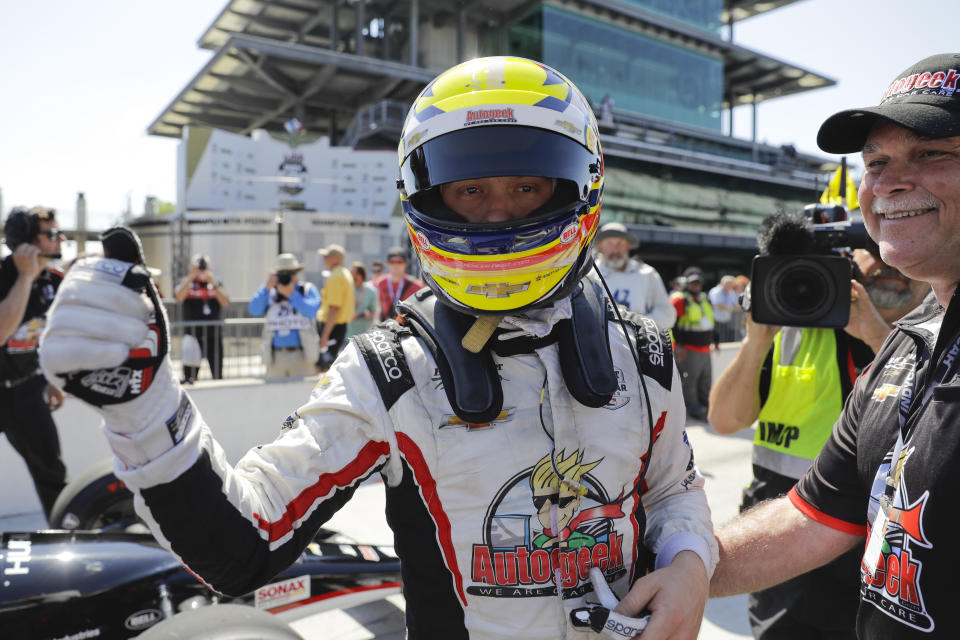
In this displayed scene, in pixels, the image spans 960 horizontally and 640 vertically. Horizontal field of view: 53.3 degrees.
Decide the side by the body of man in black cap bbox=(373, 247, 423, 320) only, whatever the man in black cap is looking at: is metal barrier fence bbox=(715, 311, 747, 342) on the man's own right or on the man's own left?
on the man's own left

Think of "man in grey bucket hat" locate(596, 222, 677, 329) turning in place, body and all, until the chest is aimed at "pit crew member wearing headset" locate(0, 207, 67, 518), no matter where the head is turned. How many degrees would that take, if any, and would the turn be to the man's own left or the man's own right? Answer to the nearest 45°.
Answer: approximately 45° to the man's own right

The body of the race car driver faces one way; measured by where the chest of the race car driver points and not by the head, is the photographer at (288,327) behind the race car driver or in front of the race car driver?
behind

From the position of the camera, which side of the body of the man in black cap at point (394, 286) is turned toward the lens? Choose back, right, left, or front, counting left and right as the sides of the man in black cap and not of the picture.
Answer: front

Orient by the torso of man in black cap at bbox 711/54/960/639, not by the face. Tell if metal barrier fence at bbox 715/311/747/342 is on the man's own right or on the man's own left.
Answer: on the man's own right

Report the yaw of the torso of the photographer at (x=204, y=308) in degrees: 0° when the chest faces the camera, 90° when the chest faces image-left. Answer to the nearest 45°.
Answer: approximately 0°

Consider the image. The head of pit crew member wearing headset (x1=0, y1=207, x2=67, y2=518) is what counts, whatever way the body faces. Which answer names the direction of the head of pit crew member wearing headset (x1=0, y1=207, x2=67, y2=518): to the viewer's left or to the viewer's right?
to the viewer's right

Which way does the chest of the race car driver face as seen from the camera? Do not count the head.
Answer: toward the camera
